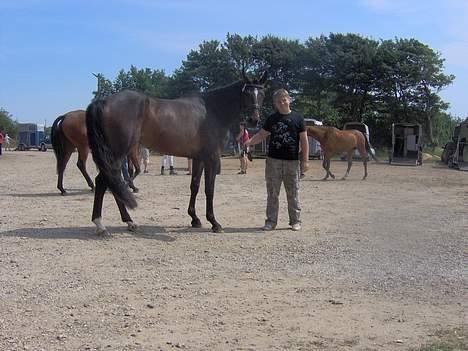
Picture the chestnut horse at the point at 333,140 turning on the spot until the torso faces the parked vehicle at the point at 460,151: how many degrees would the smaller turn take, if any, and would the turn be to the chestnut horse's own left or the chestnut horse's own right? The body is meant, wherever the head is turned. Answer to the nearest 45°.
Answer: approximately 135° to the chestnut horse's own right

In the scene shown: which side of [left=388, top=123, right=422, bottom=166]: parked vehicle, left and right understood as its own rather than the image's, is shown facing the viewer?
back

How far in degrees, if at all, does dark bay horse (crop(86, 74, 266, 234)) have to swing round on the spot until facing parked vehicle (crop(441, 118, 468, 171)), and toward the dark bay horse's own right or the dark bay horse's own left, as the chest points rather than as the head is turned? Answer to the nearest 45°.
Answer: approximately 45° to the dark bay horse's own left

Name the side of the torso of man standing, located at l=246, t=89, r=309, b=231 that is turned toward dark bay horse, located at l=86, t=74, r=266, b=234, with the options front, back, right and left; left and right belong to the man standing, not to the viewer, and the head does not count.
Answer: right

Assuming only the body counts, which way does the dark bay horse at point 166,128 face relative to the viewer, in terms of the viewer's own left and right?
facing to the right of the viewer

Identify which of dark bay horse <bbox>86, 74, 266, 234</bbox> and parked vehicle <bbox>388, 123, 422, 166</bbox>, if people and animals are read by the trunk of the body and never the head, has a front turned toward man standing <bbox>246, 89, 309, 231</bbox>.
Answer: the dark bay horse

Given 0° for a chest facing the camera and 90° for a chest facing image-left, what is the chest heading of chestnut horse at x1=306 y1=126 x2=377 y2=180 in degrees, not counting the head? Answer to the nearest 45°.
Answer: approximately 90°

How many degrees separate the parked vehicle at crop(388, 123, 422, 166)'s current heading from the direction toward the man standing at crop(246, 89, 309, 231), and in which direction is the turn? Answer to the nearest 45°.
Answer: approximately 180°

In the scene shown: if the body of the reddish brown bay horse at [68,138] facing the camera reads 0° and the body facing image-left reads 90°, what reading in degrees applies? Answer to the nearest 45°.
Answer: approximately 270°

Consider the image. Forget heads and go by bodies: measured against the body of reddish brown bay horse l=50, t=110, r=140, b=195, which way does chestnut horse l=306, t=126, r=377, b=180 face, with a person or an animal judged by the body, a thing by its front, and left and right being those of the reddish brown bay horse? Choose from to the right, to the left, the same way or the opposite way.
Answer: the opposite way

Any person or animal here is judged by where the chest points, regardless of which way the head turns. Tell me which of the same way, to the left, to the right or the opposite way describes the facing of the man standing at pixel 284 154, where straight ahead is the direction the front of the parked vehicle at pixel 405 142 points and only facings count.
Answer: the opposite way

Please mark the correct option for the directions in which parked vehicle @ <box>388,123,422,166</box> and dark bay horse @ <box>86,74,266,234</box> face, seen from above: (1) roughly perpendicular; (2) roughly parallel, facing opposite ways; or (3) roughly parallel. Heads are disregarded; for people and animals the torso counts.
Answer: roughly perpendicular
